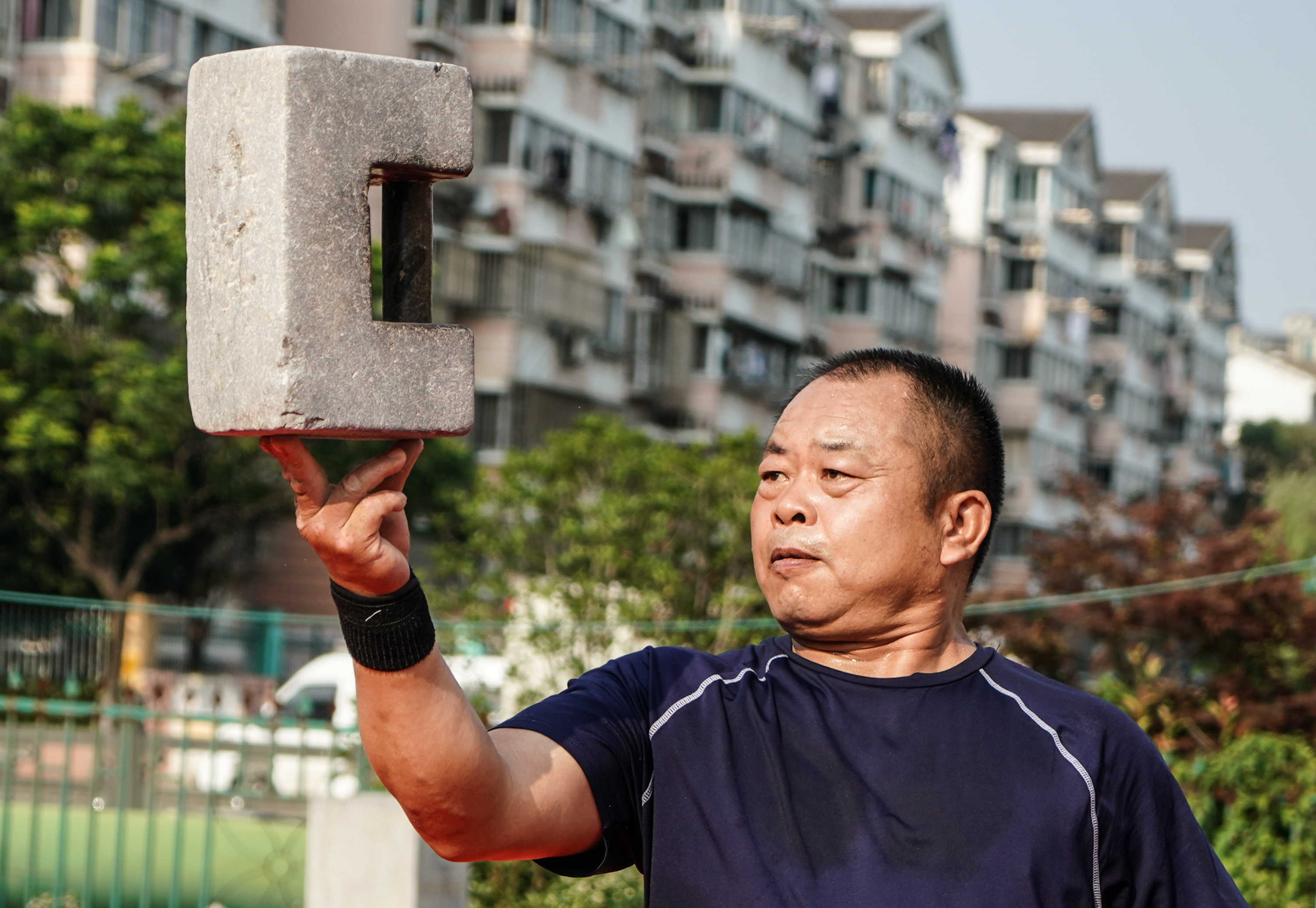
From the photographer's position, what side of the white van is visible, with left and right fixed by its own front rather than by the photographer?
left

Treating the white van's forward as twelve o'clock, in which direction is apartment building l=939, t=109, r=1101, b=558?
The apartment building is roughly at 4 o'clock from the white van.

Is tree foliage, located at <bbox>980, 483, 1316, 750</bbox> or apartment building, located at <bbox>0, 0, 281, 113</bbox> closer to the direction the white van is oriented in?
the apartment building

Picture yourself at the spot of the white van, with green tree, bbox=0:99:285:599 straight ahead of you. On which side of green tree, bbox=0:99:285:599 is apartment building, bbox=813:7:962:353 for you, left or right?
right

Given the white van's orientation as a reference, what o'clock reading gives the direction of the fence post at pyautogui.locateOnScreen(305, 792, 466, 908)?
The fence post is roughly at 9 o'clock from the white van.

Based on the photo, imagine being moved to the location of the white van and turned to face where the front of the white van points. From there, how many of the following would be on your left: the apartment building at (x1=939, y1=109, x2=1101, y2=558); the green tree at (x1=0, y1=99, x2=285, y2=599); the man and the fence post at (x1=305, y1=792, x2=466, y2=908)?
2

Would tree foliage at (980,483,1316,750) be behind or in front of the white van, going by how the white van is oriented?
behind

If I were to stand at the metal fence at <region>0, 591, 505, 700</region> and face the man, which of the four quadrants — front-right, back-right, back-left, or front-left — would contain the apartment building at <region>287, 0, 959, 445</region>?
back-left

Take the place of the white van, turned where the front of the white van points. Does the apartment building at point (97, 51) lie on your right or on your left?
on your right

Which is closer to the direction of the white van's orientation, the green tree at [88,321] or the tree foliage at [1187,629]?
the green tree
